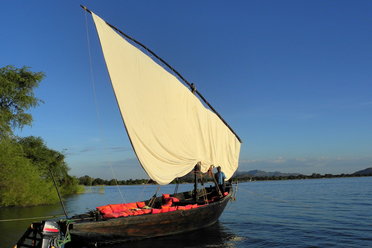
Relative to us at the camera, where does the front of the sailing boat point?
facing away from the viewer and to the right of the viewer

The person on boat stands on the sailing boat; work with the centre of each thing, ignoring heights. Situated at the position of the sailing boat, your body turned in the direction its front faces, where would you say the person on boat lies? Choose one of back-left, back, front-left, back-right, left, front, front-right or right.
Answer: front

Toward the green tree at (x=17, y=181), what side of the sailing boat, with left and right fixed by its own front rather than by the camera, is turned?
left

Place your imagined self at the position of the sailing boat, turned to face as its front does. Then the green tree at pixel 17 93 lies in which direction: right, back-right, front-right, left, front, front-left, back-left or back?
left
